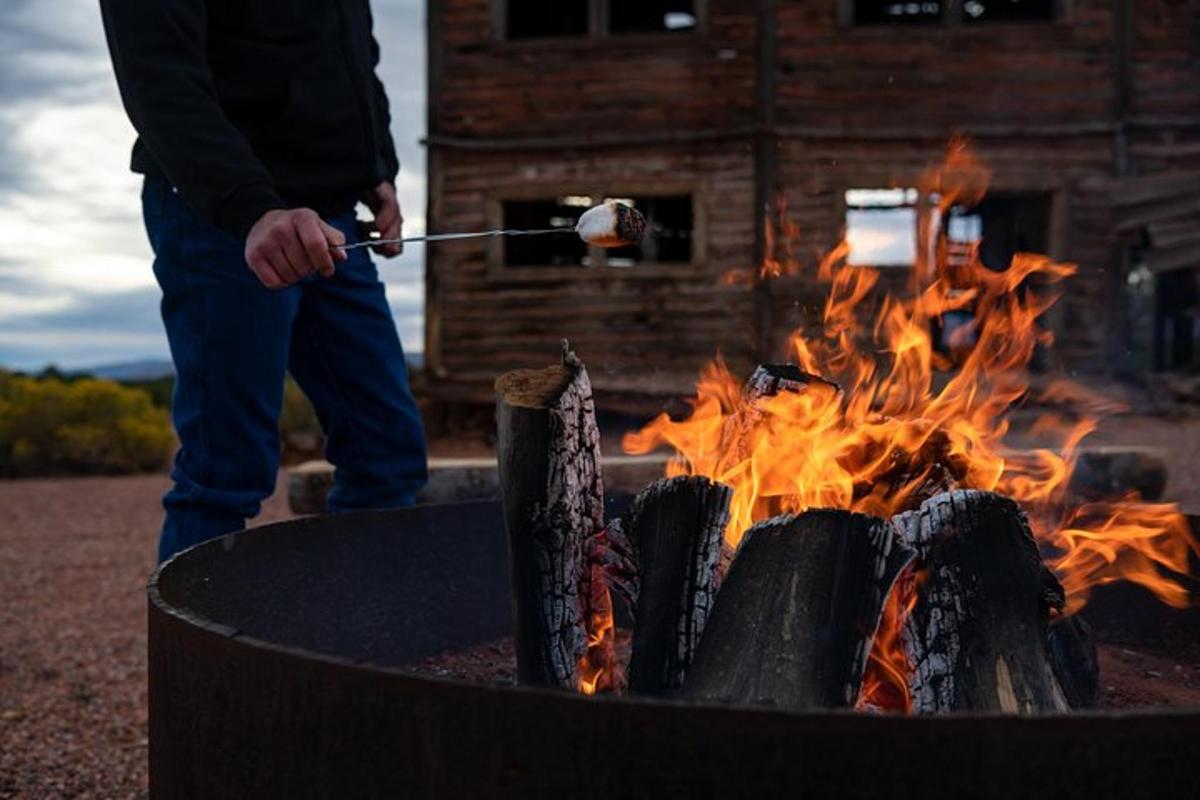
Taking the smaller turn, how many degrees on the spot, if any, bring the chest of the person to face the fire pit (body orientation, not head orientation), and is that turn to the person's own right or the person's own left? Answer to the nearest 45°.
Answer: approximately 45° to the person's own right

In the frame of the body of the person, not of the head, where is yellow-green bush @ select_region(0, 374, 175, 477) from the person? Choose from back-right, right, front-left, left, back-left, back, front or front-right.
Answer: back-left

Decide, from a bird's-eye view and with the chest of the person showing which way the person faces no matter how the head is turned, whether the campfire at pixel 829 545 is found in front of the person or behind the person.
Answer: in front

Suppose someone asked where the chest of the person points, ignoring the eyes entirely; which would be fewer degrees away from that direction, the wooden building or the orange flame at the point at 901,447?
the orange flame

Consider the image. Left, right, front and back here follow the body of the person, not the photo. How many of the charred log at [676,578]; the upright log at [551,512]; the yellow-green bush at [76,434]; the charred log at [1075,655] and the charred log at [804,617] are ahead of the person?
4

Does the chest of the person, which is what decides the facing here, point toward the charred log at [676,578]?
yes

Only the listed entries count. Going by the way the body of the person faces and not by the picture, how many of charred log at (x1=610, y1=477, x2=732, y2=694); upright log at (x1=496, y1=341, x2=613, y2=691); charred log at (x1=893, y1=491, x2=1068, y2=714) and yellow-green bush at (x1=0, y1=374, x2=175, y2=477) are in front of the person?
3

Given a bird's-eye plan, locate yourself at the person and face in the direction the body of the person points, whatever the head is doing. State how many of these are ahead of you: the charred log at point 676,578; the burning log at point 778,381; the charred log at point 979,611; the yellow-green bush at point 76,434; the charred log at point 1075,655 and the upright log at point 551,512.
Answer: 5

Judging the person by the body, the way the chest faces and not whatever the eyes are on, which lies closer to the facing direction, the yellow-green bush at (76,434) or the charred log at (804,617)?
the charred log

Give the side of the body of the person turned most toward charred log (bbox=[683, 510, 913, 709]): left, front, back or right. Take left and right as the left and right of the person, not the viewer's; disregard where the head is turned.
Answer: front

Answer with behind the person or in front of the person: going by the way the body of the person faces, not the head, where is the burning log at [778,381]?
in front

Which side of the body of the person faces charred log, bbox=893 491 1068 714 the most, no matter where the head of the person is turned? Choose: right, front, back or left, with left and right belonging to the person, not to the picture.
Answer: front

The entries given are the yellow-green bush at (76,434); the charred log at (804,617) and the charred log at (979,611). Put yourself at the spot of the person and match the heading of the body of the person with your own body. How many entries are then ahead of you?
2

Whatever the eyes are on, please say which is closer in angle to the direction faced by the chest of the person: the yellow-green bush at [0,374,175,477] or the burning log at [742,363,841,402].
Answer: the burning log

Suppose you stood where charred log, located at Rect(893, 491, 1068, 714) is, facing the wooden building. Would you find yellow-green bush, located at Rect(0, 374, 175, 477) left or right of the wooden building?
left

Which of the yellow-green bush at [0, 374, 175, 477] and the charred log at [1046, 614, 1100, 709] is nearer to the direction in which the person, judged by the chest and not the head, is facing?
the charred log

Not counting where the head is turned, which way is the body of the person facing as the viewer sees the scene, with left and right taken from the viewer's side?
facing the viewer and to the right of the viewer

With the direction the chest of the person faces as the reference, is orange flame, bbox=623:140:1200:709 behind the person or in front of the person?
in front
